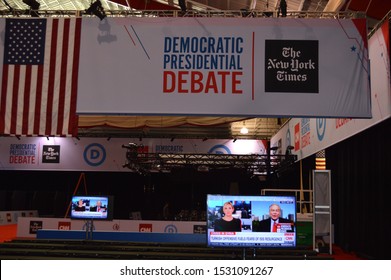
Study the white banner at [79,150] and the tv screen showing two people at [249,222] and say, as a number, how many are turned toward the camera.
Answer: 2

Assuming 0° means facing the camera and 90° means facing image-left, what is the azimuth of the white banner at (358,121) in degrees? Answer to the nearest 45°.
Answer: approximately 45°

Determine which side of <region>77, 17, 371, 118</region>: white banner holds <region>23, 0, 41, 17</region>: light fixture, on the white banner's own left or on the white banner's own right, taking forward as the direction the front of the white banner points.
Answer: on the white banner's own right

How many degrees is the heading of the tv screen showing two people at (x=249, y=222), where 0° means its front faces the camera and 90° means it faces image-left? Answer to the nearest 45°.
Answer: approximately 0°

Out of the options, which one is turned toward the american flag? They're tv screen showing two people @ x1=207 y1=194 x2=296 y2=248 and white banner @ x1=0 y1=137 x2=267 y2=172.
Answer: the white banner

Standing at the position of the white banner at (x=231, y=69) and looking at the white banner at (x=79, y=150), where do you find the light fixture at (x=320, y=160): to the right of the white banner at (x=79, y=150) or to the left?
right

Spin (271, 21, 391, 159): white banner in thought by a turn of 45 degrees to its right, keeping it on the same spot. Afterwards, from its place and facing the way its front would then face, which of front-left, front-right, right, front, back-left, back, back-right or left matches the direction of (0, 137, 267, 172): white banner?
front-right

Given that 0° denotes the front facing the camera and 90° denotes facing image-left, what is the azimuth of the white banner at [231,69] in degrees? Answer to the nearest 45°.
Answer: approximately 0°

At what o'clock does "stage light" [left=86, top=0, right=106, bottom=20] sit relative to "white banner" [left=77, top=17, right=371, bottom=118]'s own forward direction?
The stage light is roughly at 3 o'clock from the white banner.

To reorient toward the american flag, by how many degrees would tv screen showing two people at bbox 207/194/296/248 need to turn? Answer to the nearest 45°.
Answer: approximately 135° to its right
